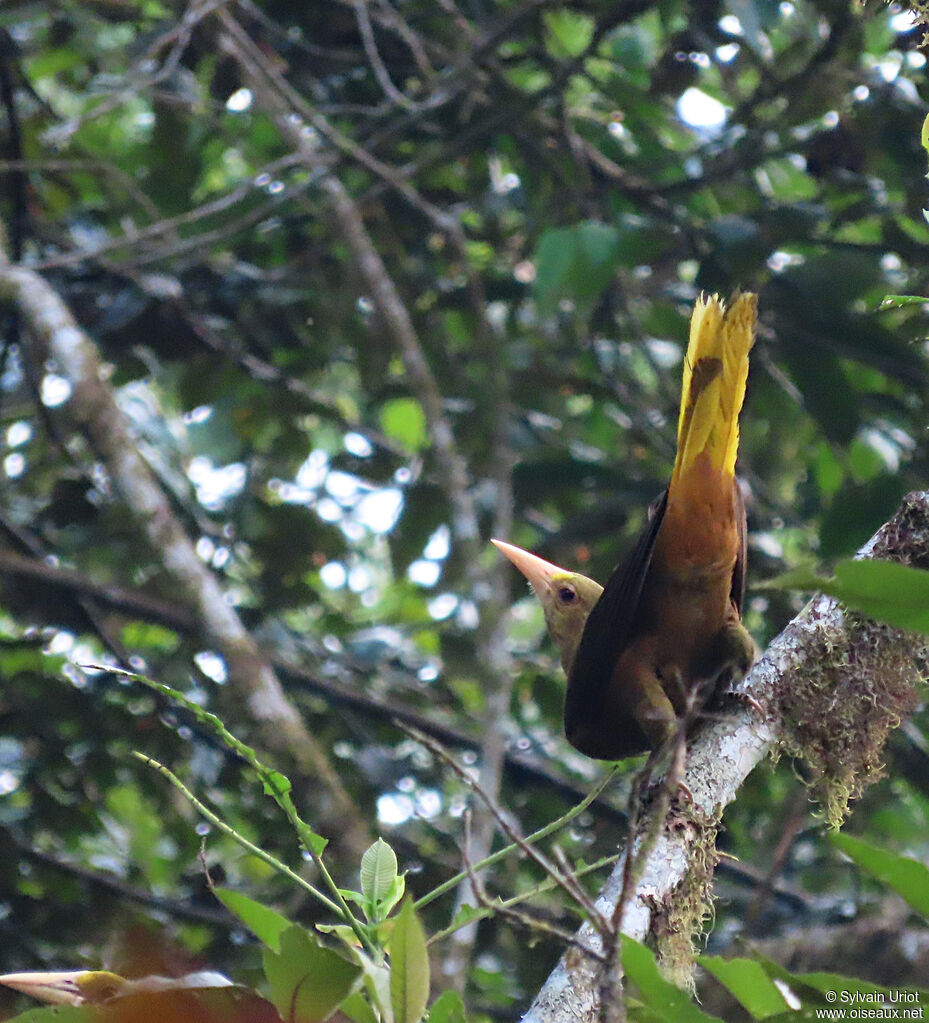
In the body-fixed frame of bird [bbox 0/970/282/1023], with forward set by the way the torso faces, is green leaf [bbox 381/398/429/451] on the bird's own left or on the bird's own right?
on the bird's own right

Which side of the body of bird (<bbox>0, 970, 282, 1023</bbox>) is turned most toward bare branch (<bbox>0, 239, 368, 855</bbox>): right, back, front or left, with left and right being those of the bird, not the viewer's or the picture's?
right

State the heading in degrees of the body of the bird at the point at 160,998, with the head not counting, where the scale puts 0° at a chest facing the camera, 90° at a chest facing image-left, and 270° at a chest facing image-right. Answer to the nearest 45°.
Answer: approximately 90°

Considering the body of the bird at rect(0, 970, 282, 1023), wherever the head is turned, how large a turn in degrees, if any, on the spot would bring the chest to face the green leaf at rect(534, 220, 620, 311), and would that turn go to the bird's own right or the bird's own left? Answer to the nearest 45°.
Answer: approximately 135° to the bird's own right

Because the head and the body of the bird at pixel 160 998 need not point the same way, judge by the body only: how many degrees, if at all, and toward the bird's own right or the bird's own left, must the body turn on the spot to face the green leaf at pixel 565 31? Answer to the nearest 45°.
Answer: approximately 135° to the bird's own right

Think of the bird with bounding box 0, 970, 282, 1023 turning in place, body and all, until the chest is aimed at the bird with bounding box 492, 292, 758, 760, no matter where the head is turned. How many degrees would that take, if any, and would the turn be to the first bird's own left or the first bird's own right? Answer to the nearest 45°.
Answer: approximately 135° to the first bird's own right
